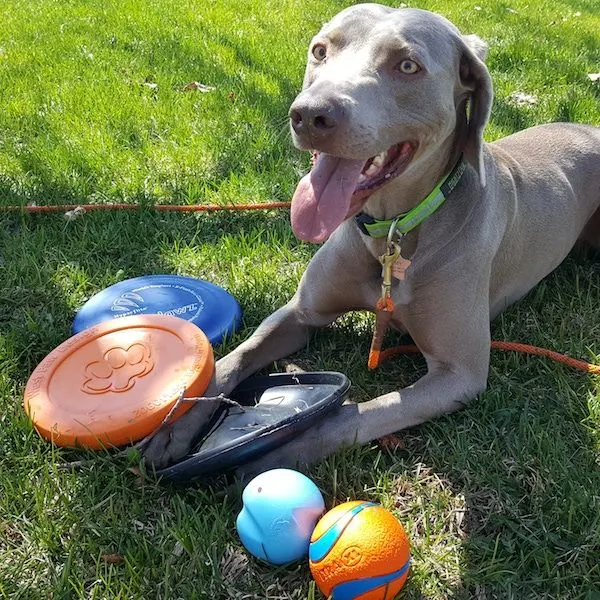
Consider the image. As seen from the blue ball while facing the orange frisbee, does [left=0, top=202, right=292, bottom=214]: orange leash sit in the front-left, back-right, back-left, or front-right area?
front-right

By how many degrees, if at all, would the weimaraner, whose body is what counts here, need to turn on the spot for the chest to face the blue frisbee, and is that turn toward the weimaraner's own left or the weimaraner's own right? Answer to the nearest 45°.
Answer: approximately 45° to the weimaraner's own right

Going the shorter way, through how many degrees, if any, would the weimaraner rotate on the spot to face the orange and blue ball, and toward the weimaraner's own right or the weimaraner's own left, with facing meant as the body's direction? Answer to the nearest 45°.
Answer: approximately 45° to the weimaraner's own left

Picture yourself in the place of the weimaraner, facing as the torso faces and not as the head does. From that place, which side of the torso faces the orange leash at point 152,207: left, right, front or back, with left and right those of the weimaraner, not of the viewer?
right

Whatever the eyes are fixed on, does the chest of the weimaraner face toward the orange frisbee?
yes

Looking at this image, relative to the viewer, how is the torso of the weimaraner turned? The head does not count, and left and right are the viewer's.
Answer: facing the viewer and to the left of the viewer

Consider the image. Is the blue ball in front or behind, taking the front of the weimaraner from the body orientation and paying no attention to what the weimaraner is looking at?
in front

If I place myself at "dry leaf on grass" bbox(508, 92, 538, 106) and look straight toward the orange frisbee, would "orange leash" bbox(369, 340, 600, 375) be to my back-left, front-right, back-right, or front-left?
front-left

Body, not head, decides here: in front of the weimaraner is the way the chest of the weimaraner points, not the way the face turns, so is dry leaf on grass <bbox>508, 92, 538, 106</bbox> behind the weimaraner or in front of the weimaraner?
behind
